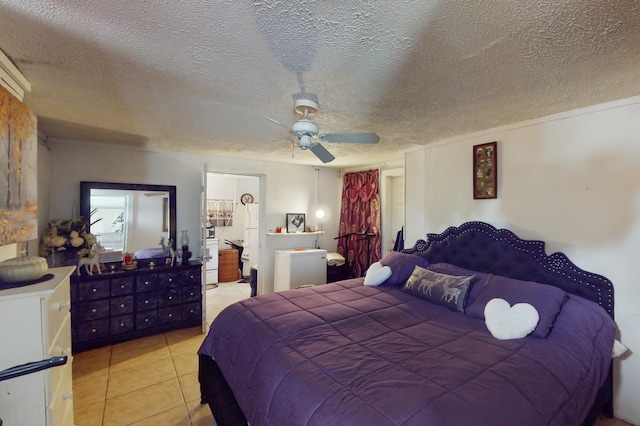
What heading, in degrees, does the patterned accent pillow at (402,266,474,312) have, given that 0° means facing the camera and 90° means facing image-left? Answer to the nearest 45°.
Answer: approximately 45°

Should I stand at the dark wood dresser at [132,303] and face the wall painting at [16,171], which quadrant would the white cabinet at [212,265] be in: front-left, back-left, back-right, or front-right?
back-left

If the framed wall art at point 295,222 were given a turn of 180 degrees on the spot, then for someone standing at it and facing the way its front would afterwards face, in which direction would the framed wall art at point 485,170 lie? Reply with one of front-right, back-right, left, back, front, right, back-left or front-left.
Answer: back-right

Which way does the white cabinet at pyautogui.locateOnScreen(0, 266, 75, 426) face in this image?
to the viewer's right

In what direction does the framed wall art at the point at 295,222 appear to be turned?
toward the camera

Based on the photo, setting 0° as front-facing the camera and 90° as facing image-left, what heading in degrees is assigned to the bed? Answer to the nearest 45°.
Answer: approximately 45°

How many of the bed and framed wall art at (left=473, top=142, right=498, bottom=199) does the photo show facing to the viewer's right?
0

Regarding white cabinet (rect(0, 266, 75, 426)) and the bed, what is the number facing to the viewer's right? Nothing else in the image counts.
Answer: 1
